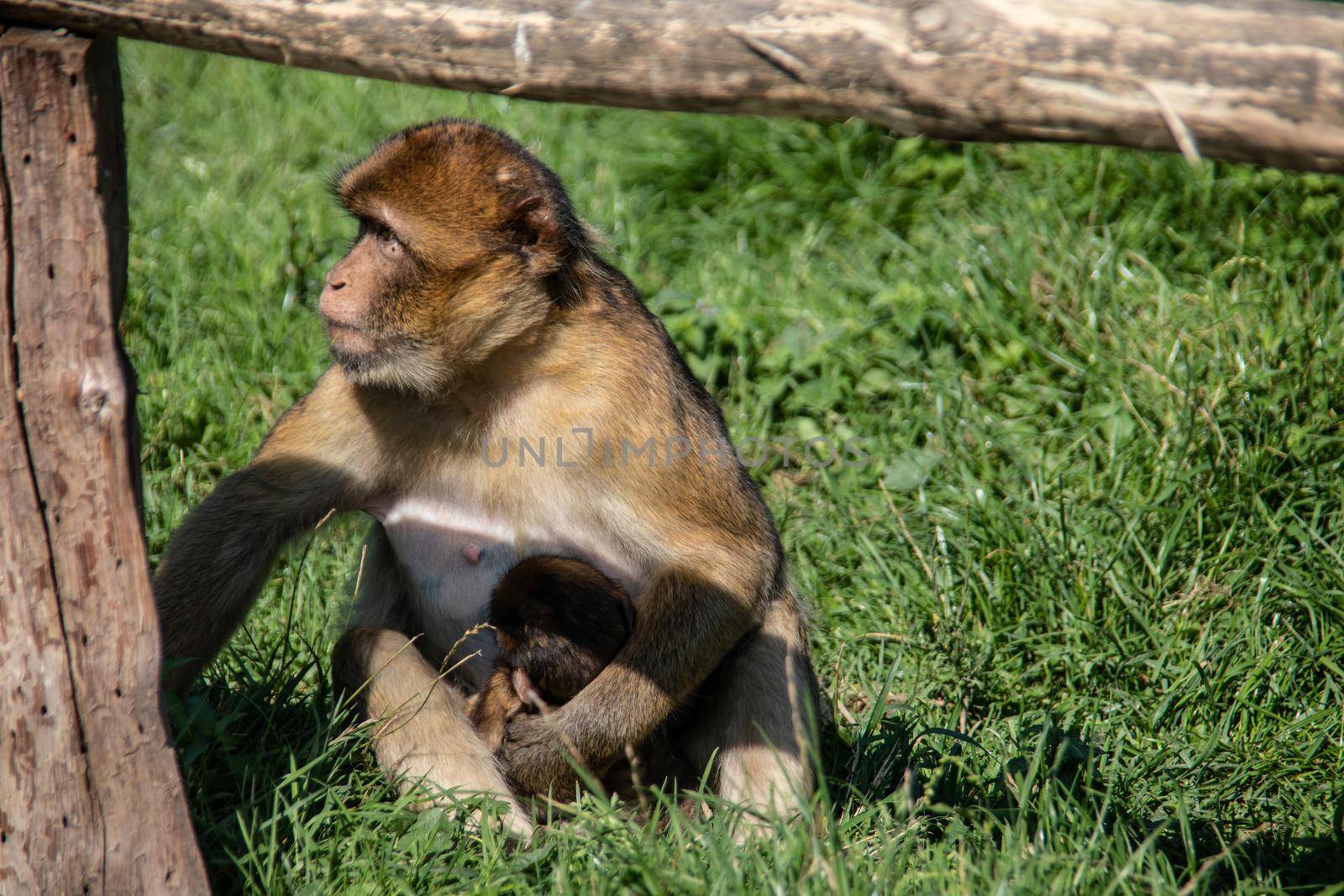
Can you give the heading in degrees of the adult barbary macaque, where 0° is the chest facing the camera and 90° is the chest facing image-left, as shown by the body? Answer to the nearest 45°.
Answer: approximately 45°
